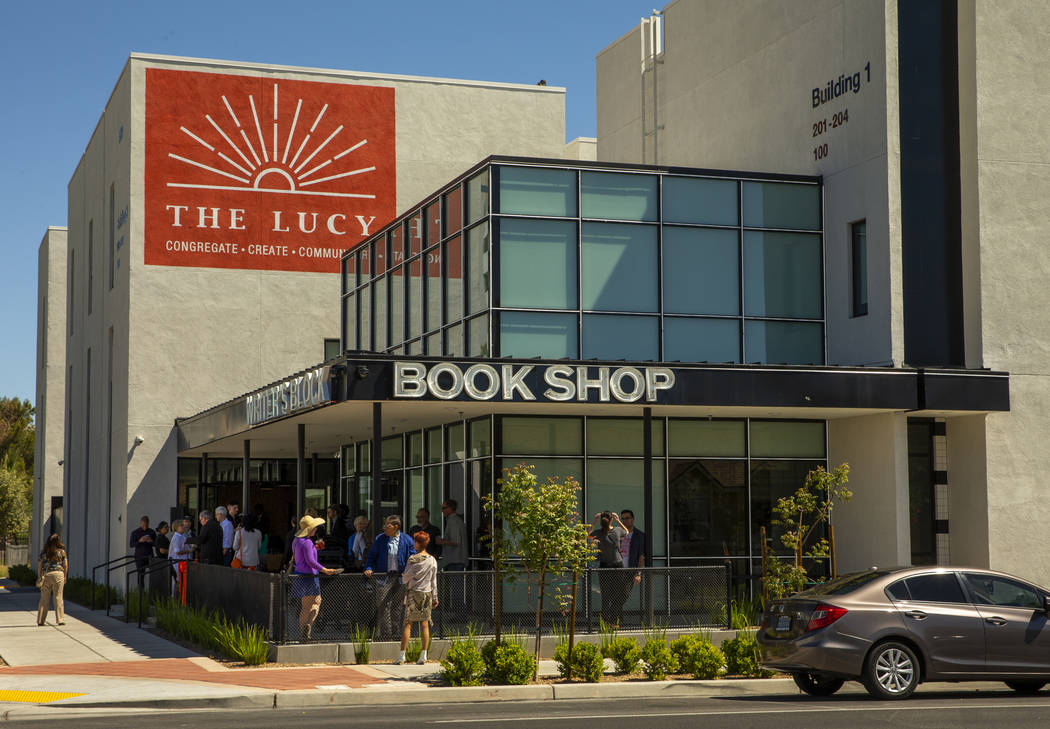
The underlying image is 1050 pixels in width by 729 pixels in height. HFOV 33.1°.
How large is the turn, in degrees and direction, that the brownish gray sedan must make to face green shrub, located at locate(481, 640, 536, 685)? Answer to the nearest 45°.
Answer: approximately 135° to its left

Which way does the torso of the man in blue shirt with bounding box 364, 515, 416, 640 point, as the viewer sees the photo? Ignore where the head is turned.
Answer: toward the camera

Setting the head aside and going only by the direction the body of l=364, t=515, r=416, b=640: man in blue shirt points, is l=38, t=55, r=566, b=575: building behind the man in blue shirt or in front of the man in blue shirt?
behind

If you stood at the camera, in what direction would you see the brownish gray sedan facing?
facing away from the viewer and to the right of the viewer

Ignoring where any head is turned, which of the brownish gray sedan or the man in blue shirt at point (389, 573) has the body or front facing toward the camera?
the man in blue shirt

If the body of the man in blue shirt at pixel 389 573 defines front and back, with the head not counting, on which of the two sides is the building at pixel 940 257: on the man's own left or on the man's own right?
on the man's own left

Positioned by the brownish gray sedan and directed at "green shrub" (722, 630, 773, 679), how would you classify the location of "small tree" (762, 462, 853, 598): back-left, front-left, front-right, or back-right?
front-right

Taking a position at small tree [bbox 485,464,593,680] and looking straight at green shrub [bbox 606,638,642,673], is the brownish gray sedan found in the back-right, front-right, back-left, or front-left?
front-right

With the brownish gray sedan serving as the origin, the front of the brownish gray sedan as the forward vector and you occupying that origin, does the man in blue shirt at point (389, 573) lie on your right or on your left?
on your left

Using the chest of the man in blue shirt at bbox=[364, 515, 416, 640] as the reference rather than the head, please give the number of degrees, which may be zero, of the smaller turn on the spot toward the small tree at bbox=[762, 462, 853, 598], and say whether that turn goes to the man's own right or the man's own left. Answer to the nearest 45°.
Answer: approximately 90° to the man's own left

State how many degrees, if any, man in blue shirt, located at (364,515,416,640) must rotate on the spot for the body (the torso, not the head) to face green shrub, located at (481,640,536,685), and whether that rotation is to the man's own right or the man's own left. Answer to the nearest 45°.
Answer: approximately 45° to the man's own left

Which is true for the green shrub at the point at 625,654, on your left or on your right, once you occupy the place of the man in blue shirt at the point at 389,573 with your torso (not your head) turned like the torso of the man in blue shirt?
on your left

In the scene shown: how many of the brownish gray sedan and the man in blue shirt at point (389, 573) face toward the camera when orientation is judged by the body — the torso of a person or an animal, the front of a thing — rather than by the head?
1
